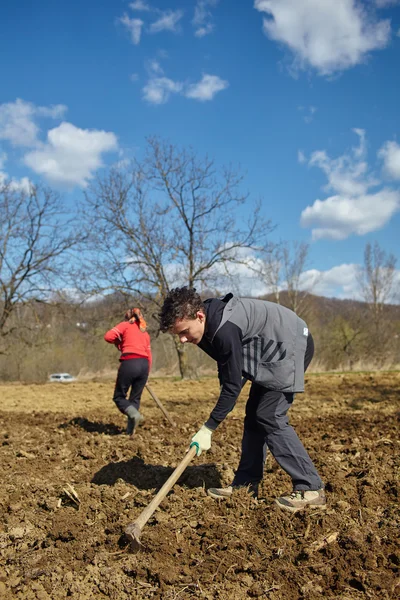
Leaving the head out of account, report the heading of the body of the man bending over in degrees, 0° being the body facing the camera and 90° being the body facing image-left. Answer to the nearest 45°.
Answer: approximately 90°

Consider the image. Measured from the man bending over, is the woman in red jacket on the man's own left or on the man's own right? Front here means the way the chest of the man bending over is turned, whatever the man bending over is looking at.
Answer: on the man's own right
